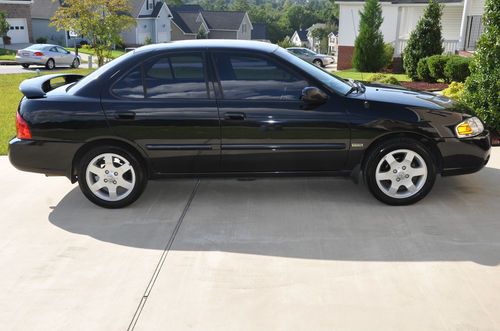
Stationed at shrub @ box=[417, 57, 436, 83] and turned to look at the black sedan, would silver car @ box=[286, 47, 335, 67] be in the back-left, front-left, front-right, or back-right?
back-right

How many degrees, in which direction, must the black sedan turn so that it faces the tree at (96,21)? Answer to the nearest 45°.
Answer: approximately 90° to its left

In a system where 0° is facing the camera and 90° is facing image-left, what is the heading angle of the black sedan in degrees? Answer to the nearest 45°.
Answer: approximately 270°

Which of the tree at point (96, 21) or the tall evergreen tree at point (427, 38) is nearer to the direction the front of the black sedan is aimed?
the tall evergreen tree

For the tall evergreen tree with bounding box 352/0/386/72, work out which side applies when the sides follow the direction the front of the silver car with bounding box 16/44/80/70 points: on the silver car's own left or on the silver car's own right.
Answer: on the silver car's own right

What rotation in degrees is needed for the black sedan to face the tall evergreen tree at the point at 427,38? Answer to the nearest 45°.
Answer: approximately 45° to its left

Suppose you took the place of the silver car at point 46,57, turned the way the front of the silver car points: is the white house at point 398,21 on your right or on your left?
on your right
